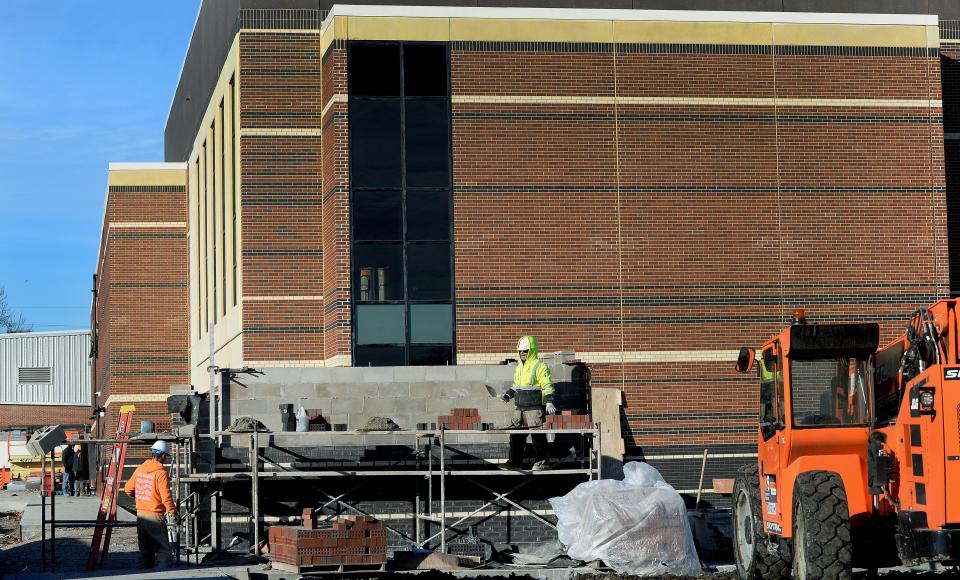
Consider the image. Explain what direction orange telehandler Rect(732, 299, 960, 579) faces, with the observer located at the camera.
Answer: facing away from the viewer and to the left of the viewer

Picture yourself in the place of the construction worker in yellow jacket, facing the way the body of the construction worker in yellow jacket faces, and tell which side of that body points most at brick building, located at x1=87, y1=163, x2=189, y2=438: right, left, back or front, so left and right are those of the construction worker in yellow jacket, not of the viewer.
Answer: right

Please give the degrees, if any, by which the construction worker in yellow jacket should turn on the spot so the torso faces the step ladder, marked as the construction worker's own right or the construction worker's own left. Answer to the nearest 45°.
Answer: approximately 45° to the construction worker's own right

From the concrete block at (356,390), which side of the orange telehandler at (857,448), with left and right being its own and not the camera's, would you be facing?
front

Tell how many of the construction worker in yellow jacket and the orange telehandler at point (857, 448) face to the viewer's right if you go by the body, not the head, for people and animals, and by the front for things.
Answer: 0

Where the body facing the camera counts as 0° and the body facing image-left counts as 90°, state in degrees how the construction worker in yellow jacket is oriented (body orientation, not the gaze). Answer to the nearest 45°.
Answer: approximately 45°

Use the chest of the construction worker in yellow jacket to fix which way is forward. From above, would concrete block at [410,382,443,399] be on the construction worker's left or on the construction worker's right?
on the construction worker's right

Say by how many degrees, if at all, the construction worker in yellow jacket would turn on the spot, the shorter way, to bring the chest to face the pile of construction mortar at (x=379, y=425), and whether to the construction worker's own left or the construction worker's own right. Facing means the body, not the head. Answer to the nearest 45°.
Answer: approximately 45° to the construction worker's own right
